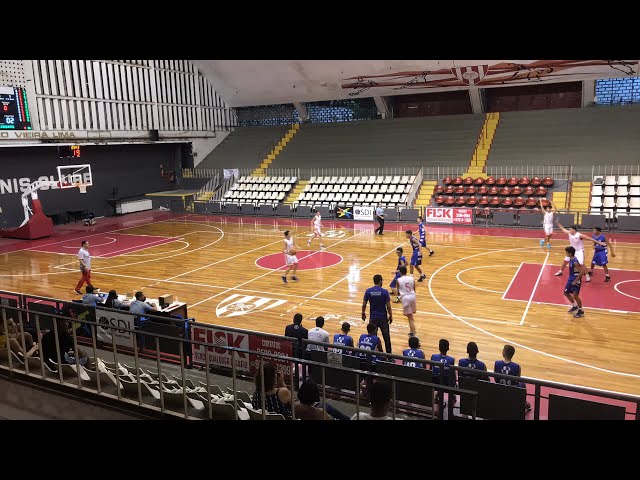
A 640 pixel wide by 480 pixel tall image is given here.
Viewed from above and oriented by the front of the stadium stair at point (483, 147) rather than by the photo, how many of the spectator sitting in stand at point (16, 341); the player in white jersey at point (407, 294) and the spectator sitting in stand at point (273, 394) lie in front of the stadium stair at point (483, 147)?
3

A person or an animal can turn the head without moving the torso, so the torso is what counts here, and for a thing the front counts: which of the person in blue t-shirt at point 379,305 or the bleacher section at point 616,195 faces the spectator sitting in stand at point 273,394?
the bleacher section

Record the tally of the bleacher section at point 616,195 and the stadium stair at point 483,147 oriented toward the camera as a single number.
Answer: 2

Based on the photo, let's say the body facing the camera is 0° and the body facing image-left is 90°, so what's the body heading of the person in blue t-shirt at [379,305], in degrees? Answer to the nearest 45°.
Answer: approximately 180°

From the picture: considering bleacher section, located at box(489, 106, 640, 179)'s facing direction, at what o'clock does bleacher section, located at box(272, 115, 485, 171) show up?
bleacher section, located at box(272, 115, 485, 171) is roughly at 3 o'clock from bleacher section, located at box(489, 106, 640, 179).

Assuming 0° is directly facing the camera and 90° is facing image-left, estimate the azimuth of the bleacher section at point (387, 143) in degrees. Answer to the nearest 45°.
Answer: approximately 0°
